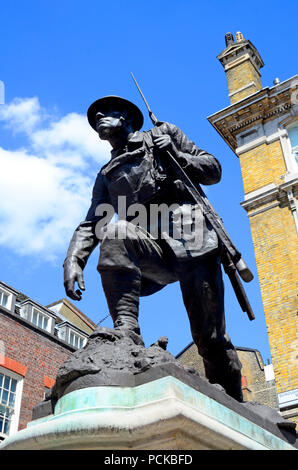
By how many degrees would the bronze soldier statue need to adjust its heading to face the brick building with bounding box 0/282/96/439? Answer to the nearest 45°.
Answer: approximately 135° to its right

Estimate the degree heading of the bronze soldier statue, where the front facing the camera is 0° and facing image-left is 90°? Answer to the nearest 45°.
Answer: approximately 45°
